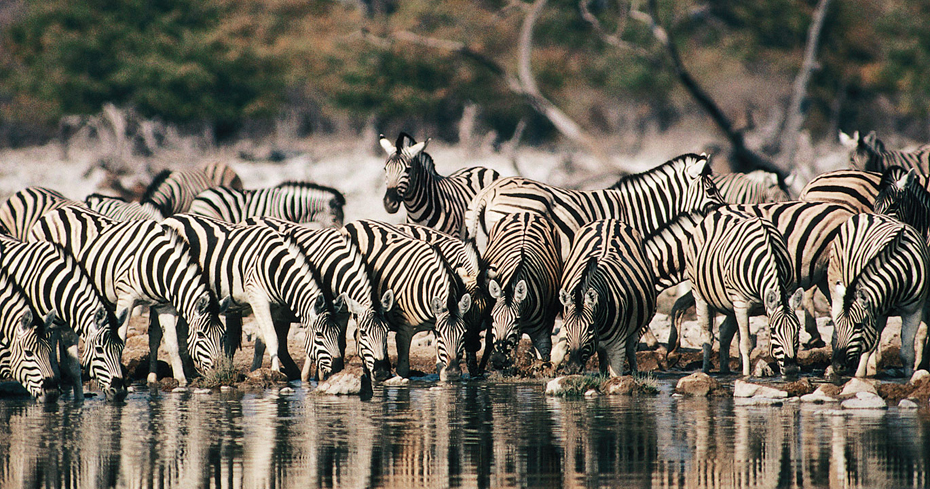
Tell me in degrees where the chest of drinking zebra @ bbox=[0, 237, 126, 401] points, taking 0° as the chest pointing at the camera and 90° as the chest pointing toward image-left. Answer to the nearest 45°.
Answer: approximately 315°

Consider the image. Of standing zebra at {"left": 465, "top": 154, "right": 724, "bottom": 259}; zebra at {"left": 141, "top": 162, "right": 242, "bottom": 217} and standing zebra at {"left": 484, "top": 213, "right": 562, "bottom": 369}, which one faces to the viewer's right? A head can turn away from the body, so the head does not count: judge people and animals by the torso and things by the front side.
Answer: standing zebra at {"left": 465, "top": 154, "right": 724, "bottom": 259}

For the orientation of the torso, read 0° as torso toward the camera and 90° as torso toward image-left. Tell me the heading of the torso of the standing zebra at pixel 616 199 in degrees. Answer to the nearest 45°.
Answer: approximately 270°

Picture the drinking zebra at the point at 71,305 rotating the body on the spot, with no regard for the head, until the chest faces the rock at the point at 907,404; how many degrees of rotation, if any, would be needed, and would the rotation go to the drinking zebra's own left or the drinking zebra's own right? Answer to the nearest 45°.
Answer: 0° — it already faces it

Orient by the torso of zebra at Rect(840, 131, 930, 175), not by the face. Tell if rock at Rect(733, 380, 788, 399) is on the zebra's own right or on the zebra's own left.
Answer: on the zebra's own left

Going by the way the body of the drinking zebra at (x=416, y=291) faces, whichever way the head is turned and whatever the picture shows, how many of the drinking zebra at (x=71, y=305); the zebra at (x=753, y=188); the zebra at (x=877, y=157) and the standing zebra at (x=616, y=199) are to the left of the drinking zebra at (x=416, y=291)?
3

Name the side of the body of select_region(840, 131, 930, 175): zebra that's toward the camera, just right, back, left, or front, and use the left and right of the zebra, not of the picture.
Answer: left

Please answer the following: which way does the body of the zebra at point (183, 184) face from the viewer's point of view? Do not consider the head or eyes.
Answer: to the viewer's left
